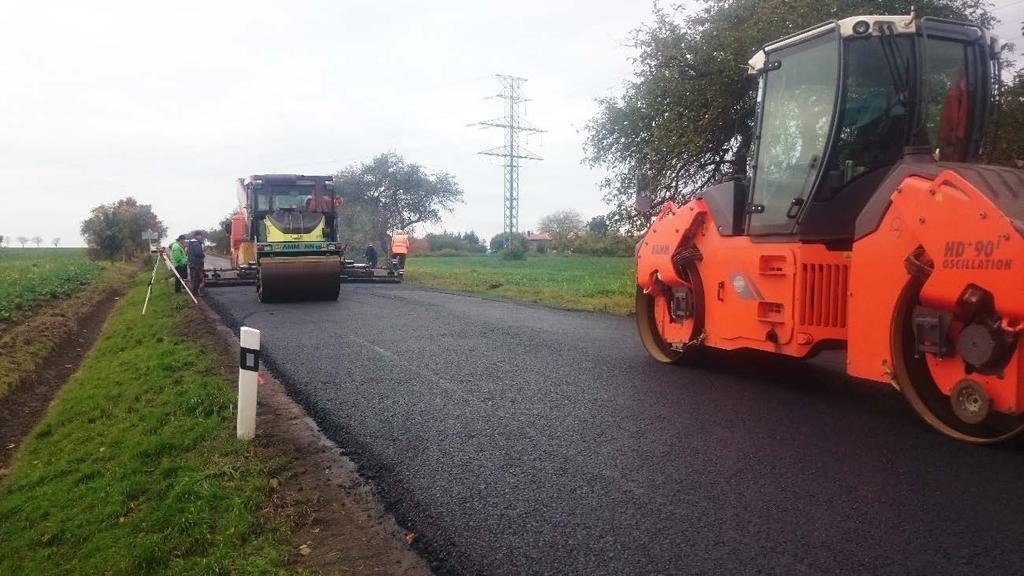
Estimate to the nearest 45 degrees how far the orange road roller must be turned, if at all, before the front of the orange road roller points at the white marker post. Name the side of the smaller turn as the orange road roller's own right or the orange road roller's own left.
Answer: approximately 90° to the orange road roller's own left

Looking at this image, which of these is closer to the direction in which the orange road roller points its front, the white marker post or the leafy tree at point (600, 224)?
the leafy tree

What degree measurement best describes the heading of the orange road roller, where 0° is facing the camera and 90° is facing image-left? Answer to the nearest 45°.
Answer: approximately 135°

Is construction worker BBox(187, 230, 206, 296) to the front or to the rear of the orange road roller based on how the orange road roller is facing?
to the front

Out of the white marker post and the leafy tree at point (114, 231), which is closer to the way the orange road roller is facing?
the leafy tree

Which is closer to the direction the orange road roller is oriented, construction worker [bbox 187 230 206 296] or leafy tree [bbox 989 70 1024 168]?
the construction worker

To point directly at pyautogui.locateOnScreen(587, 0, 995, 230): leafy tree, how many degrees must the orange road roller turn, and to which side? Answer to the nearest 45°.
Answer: approximately 45° to its right

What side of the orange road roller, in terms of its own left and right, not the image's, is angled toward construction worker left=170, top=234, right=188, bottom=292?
front

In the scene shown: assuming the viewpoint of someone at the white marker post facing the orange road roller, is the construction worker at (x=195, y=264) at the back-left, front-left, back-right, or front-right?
back-left

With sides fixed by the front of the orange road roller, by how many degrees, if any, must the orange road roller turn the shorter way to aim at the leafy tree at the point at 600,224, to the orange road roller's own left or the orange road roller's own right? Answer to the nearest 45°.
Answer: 0° — it already faces it

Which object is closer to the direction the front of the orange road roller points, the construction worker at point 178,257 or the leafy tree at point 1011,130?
the construction worker

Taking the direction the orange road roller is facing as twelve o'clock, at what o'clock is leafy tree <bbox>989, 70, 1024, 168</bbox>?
The leafy tree is roughly at 2 o'clock from the orange road roller.

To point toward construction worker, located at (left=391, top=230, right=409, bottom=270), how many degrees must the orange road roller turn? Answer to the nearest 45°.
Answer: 0° — it already faces them

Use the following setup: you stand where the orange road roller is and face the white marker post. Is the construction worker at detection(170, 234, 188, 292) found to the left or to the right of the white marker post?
right
